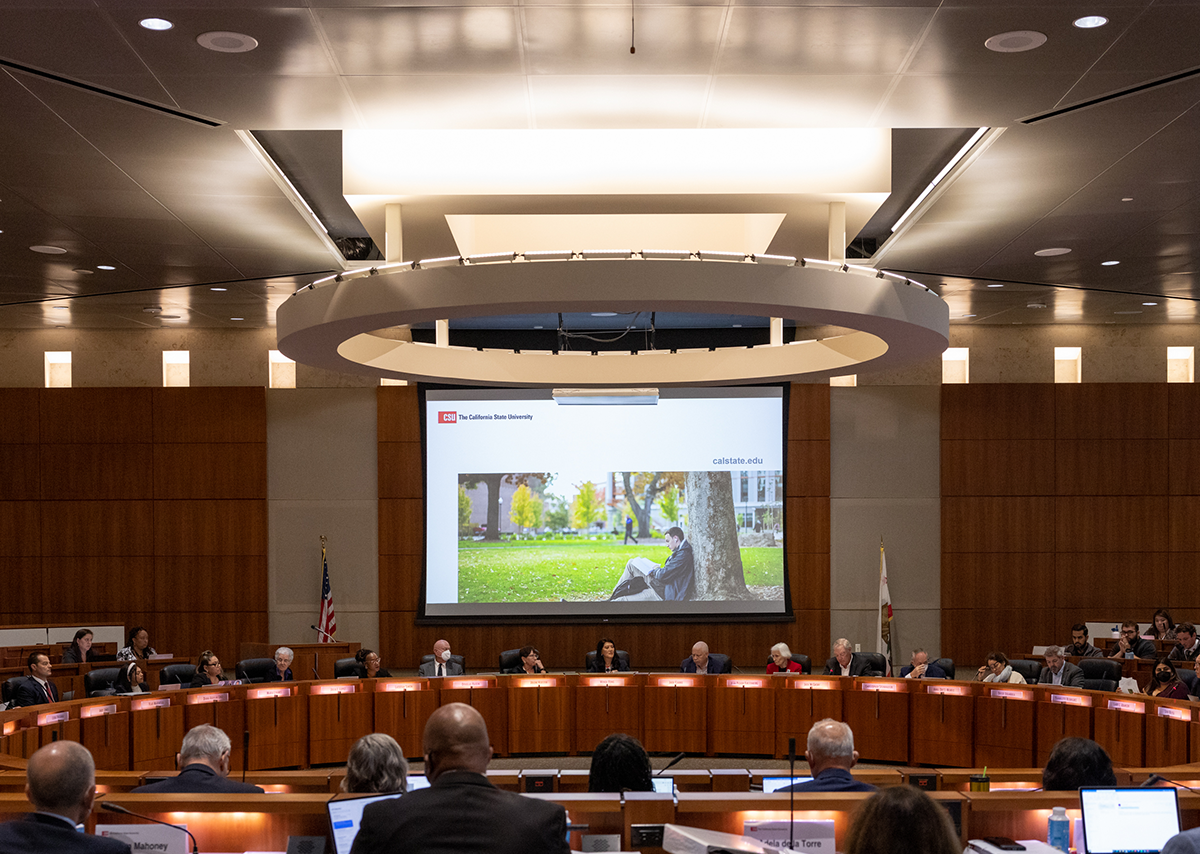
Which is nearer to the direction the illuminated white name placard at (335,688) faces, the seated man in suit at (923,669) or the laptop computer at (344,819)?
the laptop computer

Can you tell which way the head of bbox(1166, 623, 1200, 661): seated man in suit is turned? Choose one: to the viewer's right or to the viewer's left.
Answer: to the viewer's left

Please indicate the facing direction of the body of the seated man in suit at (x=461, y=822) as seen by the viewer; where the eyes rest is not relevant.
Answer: away from the camera

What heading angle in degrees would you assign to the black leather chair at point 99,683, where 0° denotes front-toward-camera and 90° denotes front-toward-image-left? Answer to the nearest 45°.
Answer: approximately 315°

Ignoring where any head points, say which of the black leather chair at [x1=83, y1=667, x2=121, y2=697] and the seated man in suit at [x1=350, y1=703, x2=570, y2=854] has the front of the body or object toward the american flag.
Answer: the seated man in suit

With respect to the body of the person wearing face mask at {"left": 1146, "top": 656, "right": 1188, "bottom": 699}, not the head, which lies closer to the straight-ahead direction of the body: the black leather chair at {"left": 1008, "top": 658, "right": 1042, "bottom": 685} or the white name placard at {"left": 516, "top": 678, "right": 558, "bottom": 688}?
the white name placard

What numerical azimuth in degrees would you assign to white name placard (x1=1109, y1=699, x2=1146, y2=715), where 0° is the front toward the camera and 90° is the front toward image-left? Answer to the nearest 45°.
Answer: approximately 45°

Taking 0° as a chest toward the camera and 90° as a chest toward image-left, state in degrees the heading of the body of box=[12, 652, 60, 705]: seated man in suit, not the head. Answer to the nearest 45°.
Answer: approximately 315°

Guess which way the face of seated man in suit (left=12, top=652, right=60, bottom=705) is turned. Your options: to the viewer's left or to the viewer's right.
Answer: to the viewer's right
